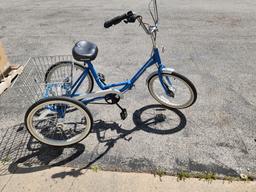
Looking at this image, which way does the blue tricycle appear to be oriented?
to the viewer's right

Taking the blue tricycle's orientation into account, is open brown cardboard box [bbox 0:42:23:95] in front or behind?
behind

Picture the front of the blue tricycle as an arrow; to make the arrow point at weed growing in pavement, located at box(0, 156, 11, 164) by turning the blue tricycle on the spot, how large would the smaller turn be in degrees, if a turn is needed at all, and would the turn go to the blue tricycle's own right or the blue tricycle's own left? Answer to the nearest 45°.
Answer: approximately 135° to the blue tricycle's own right

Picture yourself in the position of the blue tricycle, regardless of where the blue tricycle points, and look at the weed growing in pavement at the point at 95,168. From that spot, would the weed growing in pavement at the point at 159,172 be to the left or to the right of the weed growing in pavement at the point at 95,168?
left

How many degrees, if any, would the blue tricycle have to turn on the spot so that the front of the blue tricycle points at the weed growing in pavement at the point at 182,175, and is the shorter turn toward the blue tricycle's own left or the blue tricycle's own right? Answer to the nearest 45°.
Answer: approximately 45° to the blue tricycle's own right

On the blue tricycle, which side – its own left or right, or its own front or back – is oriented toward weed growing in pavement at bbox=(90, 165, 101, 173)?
right
